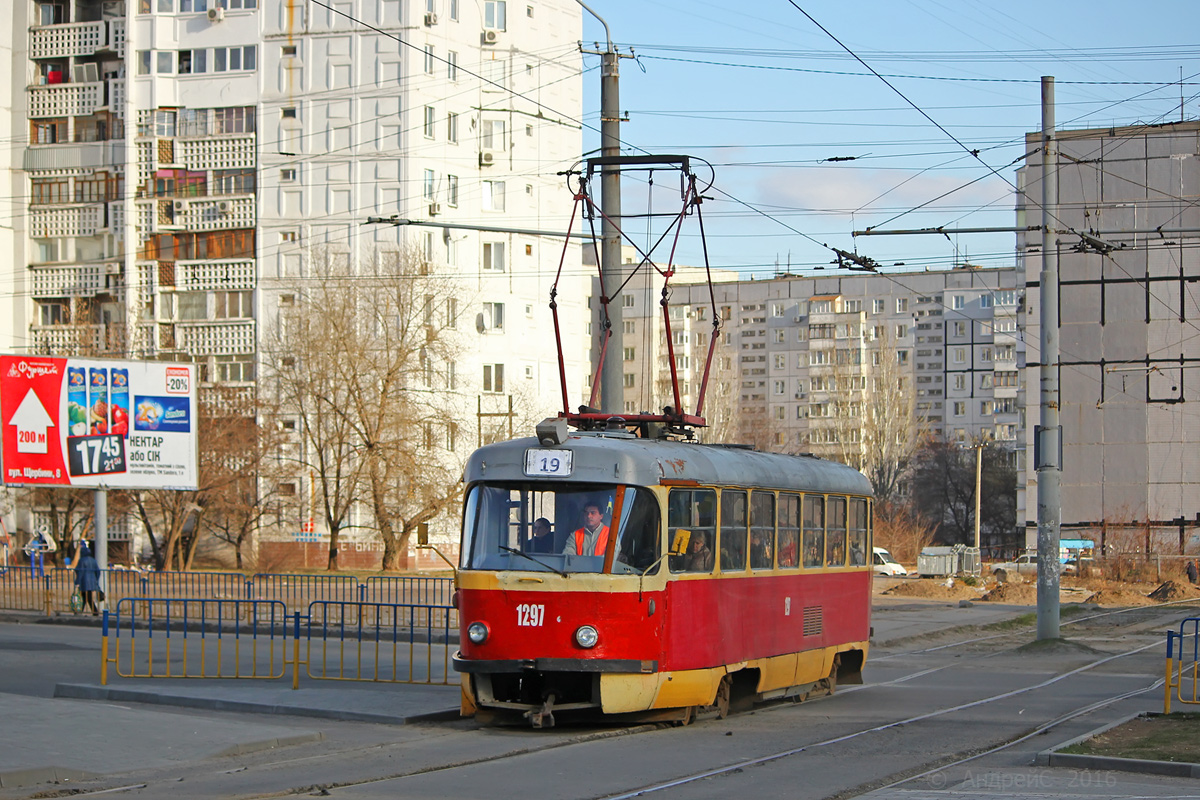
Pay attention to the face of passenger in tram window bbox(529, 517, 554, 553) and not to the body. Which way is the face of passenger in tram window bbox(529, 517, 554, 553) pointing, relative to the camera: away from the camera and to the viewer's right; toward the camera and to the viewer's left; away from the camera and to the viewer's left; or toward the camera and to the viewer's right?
toward the camera and to the viewer's left

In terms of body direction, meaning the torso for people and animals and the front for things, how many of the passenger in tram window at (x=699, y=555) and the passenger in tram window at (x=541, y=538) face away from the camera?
0

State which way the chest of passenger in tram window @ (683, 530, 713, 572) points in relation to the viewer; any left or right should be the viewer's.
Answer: facing the viewer and to the left of the viewer

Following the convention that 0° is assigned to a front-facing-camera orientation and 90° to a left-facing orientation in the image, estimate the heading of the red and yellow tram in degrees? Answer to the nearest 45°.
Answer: approximately 45°

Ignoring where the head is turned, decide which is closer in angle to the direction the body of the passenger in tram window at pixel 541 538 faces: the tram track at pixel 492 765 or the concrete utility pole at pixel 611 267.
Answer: the tram track

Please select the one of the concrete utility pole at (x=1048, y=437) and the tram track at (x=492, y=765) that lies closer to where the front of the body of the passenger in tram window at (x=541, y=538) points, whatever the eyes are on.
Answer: the tram track

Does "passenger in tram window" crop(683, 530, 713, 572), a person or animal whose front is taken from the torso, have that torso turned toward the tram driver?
yes

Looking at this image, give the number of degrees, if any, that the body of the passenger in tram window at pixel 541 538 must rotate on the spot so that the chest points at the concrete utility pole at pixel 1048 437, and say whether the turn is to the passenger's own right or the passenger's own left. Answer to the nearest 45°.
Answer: approximately 180°

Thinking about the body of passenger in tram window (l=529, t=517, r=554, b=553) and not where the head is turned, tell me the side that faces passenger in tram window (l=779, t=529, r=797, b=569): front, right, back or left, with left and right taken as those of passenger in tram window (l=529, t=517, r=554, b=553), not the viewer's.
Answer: back

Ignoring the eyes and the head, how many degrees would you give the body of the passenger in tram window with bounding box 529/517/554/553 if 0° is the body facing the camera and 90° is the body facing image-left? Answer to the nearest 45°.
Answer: approximately 45°
